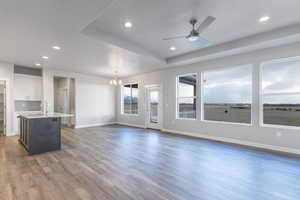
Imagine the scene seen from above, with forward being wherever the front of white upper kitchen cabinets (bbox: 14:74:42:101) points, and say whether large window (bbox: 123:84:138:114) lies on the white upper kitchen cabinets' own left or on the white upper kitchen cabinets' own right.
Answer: on the white upper kitchen cabinets' own left

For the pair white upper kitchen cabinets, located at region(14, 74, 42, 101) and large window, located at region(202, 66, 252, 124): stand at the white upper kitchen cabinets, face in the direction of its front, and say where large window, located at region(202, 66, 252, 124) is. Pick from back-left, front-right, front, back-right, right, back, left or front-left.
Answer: front-left

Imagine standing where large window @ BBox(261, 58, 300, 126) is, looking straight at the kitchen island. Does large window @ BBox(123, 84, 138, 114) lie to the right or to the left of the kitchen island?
right

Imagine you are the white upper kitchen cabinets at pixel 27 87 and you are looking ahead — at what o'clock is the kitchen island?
The kitchen island is roughly at 12 o'clock from the white upper kitchen cabinets.

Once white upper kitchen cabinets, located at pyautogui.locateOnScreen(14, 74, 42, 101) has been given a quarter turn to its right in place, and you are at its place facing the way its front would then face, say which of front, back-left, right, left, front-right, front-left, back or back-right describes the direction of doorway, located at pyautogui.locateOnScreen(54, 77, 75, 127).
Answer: back-right

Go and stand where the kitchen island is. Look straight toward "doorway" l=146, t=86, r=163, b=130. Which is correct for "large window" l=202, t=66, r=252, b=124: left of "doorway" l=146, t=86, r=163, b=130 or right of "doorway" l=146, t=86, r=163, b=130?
right

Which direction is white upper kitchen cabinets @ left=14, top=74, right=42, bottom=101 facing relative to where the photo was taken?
toward the camera

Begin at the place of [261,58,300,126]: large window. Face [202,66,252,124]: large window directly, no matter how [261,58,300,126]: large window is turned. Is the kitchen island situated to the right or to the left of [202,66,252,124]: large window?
left

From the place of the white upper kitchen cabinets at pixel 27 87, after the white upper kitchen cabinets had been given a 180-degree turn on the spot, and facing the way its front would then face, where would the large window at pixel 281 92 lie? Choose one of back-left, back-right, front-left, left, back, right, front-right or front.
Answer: back-right

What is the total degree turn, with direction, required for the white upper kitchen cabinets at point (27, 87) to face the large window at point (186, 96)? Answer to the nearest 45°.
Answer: approximately 45° to its left
